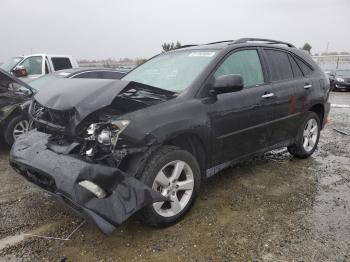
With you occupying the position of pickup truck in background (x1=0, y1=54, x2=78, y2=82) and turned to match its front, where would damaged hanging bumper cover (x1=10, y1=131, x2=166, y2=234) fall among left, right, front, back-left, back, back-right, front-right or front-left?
front-left

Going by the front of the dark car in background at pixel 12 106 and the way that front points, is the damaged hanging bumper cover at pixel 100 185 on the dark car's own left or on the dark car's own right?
on the dark car's own left

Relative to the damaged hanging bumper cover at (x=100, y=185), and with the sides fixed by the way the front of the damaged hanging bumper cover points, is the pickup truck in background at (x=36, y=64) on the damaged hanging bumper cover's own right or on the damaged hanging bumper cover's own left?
on the damaged hanging bumper cover's own right

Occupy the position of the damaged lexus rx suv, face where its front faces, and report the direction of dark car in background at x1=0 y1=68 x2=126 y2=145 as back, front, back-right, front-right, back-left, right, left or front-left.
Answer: right

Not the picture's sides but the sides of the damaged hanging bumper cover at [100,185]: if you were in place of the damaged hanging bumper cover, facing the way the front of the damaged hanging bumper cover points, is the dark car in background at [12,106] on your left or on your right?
on your right

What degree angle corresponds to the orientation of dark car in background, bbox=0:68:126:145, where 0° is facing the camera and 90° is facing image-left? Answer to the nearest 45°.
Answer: approximately 45°

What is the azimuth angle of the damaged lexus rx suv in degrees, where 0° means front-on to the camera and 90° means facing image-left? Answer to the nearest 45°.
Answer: approximately 45°

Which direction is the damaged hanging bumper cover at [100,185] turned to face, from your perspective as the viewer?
facing the viewer and to the left of the viewer

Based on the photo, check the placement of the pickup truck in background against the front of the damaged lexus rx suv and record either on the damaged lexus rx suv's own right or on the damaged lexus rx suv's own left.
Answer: on the damaged lexus rx suv's own right

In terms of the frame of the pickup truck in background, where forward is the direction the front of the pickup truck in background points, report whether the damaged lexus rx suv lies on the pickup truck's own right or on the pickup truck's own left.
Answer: on the pickup truck's own left

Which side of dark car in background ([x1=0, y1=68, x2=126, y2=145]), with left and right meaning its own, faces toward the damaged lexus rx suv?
left
